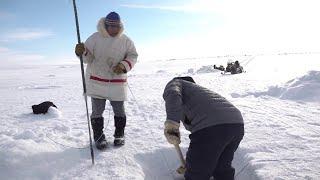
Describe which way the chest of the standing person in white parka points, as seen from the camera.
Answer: toward the camera

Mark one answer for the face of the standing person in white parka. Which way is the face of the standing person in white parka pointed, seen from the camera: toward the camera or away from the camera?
toward the camera
